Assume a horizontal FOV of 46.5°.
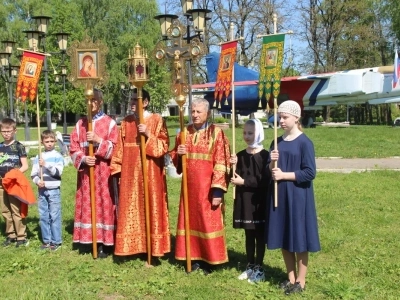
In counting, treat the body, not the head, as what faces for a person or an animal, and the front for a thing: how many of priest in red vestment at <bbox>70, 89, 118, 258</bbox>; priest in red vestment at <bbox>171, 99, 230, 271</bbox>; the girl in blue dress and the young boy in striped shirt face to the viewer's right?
0

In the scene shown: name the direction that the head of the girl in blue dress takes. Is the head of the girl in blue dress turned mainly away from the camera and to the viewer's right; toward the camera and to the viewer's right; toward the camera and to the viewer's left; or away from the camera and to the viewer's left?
toward the camera and to the viewer's left

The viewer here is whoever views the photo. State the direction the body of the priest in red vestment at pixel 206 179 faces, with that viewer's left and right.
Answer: facing the viewer and to the left of the viewer

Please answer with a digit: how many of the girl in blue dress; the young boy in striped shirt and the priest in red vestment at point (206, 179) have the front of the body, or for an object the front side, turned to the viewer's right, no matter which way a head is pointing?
0

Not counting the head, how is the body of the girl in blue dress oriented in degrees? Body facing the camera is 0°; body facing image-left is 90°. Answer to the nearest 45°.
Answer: approximately 45°

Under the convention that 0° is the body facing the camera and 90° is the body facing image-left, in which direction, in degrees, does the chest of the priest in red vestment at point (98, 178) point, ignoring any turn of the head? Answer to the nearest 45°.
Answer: approximately 0°

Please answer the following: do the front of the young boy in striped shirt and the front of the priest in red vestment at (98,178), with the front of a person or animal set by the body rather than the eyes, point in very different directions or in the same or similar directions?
same or similar directions

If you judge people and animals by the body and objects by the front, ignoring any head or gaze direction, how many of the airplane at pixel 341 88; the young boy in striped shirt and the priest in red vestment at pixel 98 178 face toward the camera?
2

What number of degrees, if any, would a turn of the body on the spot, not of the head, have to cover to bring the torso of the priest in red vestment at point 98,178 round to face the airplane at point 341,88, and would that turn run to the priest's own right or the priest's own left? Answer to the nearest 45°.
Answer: approximately 135° to the priest's own left

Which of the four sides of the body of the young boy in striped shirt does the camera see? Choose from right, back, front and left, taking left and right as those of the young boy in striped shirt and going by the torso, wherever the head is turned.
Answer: front

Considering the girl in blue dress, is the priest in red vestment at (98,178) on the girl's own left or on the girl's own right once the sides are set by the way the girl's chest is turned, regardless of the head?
on the girl's own right

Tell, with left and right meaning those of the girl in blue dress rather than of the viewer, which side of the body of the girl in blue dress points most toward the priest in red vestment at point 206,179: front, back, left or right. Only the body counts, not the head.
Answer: right

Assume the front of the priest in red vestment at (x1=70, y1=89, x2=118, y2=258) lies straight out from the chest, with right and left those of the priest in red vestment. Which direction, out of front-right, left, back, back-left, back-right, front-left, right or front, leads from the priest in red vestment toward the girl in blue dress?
front-left

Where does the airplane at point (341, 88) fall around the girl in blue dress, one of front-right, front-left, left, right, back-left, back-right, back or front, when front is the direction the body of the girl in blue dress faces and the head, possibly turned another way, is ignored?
back-right
